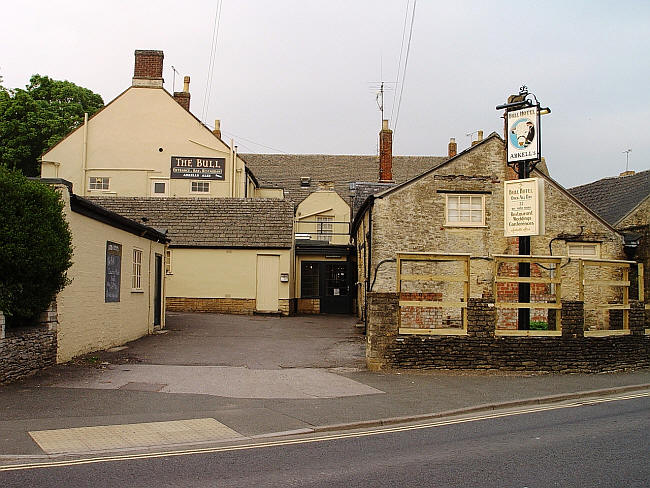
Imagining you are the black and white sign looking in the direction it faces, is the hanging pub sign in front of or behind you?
in front

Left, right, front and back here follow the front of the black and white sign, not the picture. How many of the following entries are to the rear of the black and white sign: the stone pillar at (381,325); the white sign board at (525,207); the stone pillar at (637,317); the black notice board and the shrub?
0

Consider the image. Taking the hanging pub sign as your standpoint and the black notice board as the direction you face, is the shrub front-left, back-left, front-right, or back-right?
front-left

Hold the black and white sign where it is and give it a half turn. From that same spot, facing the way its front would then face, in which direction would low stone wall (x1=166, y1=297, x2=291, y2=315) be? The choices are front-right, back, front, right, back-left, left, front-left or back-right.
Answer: back

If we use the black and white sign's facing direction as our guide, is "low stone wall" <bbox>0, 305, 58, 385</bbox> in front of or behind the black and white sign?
in front

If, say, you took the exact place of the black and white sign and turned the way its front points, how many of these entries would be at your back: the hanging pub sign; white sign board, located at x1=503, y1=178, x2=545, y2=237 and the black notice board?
0

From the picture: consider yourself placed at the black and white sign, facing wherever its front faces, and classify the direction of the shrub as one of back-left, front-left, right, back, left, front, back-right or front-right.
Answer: front

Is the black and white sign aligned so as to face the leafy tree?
no

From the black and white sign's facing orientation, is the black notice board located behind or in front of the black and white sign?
in front

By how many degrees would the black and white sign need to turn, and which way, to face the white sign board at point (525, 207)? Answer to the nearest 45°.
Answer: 0° — it already faces it

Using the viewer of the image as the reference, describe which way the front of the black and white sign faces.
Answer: facing the viewer
